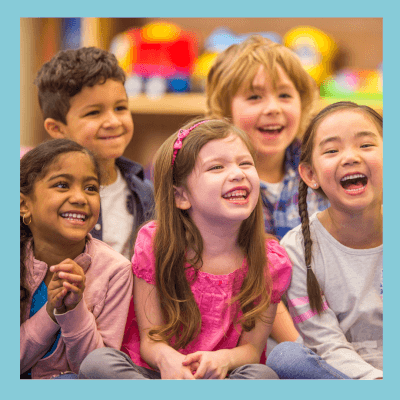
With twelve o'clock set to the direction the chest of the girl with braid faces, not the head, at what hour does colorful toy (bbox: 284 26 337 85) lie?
The colorful toy is roughly at 6 o'clock from the girl with braid.

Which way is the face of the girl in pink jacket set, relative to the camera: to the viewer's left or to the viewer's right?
to the viewer's right

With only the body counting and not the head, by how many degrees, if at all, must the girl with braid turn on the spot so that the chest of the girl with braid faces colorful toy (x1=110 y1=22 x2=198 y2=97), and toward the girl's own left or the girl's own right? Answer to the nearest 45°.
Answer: approximately 135° to the girl's own right

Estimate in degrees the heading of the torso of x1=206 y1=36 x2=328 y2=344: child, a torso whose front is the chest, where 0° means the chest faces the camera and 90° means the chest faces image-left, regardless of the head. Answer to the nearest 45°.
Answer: approximately 0°
